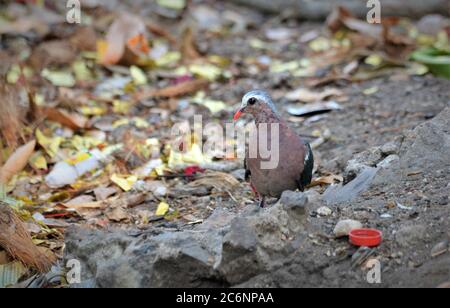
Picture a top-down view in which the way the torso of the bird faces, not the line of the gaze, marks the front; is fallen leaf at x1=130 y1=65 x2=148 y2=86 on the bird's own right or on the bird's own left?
on the bird's own right

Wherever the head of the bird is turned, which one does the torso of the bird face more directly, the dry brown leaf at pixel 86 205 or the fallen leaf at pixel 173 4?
the dry brown leaf

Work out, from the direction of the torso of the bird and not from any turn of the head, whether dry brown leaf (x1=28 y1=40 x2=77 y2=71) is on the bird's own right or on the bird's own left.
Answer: on the bird's own right

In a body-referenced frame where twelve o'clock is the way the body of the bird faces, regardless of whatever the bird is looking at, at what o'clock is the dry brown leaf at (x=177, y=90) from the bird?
The dry brown leaf is roughly at 4 o'clock from the bird.

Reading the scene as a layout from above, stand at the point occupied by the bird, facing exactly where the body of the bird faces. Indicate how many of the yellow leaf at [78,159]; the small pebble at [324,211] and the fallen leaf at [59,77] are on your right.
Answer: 2

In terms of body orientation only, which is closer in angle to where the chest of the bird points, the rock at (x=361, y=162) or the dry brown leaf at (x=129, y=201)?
the dry brown leaf

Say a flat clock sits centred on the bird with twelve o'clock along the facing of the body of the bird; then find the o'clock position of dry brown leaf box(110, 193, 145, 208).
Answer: The dry brown leaf is roughly at 2 o'clock from the bird.

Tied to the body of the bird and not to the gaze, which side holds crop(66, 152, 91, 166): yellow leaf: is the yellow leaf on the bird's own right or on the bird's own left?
on the bird's own right

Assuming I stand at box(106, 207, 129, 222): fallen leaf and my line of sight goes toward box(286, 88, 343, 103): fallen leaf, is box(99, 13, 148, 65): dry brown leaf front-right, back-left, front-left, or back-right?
front-left

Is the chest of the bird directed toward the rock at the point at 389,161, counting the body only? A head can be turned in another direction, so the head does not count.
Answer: no

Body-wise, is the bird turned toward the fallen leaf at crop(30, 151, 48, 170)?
no

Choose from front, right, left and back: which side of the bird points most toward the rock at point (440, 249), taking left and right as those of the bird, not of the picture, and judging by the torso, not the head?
left

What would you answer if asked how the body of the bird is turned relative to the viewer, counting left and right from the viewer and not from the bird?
facing the viewer and to the left of the viewer

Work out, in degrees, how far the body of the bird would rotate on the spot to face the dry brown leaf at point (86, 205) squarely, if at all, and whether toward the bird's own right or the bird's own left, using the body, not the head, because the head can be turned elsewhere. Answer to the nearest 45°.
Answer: approximately 45° to the bird's own right

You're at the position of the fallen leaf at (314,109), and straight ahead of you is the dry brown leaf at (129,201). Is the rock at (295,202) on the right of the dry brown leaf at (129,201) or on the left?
left

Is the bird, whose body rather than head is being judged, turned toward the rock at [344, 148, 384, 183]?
no

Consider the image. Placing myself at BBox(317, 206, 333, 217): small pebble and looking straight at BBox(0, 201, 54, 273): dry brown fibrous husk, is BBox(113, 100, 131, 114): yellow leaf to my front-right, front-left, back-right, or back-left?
front-right

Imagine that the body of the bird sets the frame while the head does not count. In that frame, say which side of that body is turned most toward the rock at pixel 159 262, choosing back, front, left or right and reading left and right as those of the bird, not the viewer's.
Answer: front

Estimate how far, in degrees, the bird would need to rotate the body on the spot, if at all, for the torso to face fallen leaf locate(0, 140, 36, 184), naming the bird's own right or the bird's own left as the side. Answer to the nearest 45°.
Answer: approximately 90° to the bird's own right
